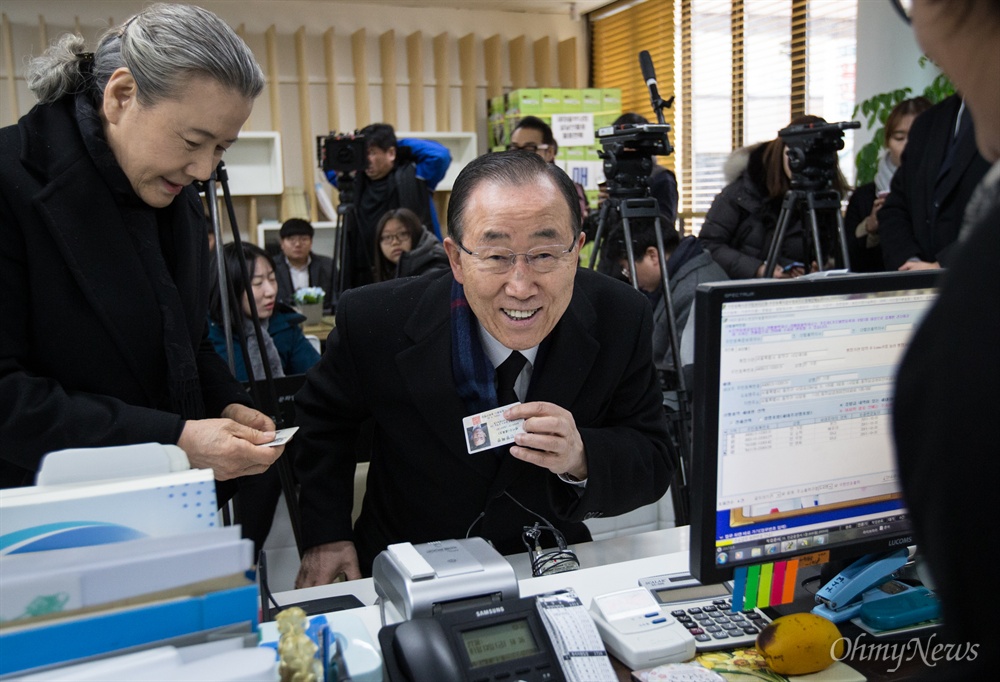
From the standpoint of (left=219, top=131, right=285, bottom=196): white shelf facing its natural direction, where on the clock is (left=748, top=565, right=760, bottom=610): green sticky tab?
The green sticky tab is roughly at 12 o'clock from the white shelf.

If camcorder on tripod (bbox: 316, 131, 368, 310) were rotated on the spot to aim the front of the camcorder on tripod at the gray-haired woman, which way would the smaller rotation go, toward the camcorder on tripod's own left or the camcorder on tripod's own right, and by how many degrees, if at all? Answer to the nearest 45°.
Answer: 0° — it already faces them

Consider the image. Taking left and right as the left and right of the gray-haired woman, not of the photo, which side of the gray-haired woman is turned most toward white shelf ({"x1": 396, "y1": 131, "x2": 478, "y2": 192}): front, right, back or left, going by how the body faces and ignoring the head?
left

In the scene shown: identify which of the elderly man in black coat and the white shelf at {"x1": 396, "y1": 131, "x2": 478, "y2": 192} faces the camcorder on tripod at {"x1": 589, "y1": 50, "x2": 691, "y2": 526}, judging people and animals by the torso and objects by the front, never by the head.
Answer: the white shelf

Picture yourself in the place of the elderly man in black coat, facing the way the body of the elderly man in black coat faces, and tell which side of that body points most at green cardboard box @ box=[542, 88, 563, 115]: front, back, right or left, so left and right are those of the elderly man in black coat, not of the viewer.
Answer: back

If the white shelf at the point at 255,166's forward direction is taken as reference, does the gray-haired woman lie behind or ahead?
ahead

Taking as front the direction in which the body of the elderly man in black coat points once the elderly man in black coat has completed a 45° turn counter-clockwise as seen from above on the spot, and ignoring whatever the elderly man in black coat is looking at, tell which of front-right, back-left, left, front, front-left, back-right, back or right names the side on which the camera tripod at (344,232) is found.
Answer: back-left
